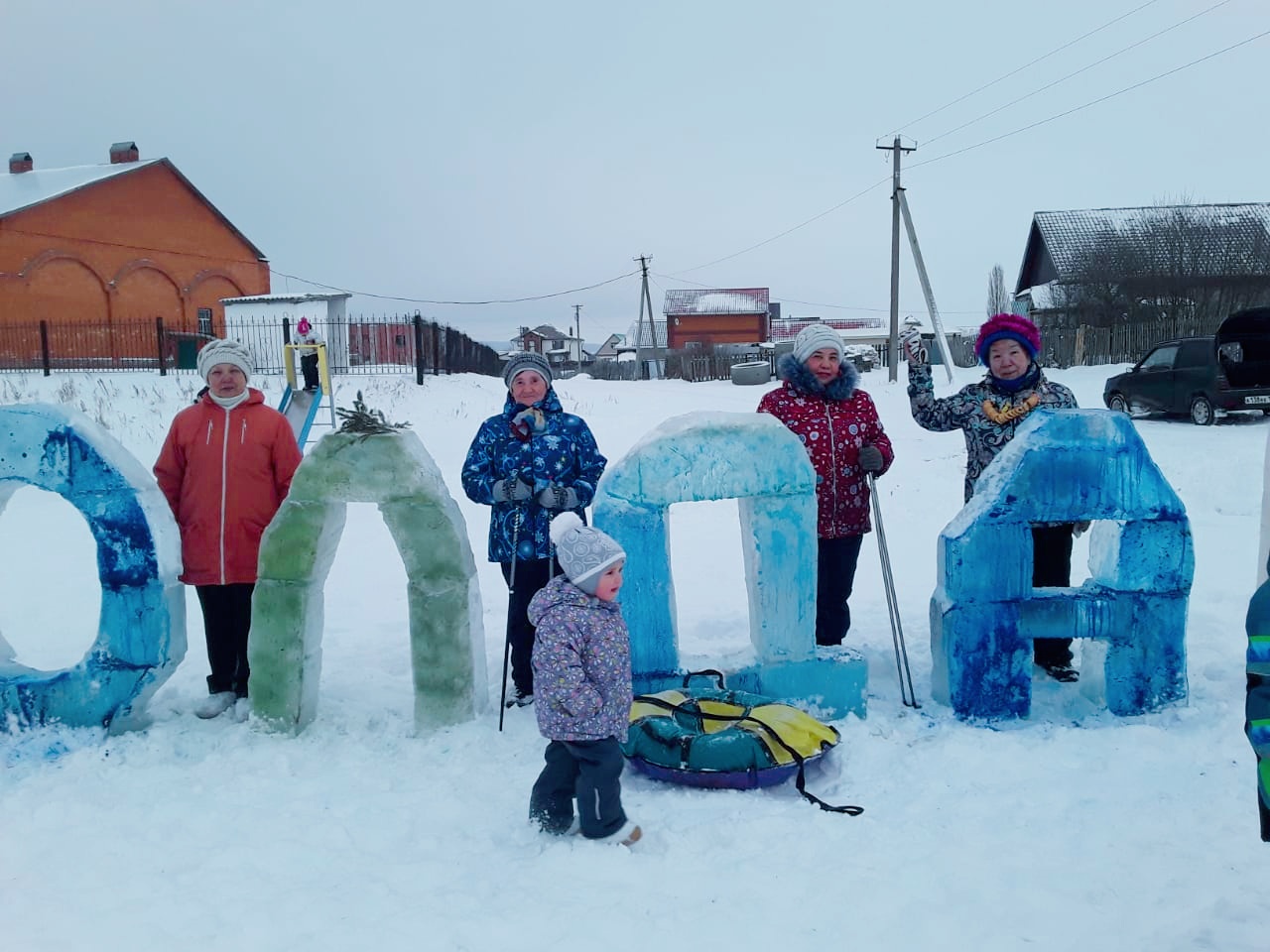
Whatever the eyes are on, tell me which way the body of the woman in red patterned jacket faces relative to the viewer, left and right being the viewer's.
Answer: facing the viewer

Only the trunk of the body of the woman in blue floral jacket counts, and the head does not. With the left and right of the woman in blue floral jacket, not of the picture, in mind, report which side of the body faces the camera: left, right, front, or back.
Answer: front

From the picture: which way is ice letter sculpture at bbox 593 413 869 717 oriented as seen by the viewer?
toward the camera

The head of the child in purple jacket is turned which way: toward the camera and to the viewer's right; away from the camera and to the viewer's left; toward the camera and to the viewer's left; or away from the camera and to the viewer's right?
toward the camera and to the viewer's right

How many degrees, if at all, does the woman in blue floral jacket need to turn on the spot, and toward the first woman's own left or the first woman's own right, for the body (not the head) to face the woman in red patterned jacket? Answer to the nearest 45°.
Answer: approximately 90° to the first woman's own left

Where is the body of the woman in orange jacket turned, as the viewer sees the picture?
toward the camera

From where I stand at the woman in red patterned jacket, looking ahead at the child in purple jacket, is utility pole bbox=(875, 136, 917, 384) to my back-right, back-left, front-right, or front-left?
back-right

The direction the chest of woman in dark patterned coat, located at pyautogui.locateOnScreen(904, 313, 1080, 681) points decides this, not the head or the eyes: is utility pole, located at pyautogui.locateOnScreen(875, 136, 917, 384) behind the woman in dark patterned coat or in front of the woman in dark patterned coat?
behind

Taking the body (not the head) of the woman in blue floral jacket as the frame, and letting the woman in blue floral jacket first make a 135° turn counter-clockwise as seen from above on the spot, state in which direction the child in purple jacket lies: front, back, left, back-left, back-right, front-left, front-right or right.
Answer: back-right

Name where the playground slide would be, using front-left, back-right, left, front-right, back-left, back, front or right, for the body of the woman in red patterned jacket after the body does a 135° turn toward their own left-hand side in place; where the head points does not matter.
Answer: left

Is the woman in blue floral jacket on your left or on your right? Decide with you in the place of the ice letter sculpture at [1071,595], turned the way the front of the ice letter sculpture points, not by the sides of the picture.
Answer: on your right

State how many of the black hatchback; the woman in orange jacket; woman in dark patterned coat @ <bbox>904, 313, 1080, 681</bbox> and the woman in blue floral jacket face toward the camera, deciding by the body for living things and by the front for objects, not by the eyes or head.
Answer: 3

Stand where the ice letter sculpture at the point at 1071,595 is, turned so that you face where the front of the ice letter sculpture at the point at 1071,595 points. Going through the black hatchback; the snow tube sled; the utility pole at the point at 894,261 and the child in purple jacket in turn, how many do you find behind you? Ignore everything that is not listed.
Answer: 2

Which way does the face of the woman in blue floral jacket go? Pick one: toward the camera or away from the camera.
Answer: toward the camera
